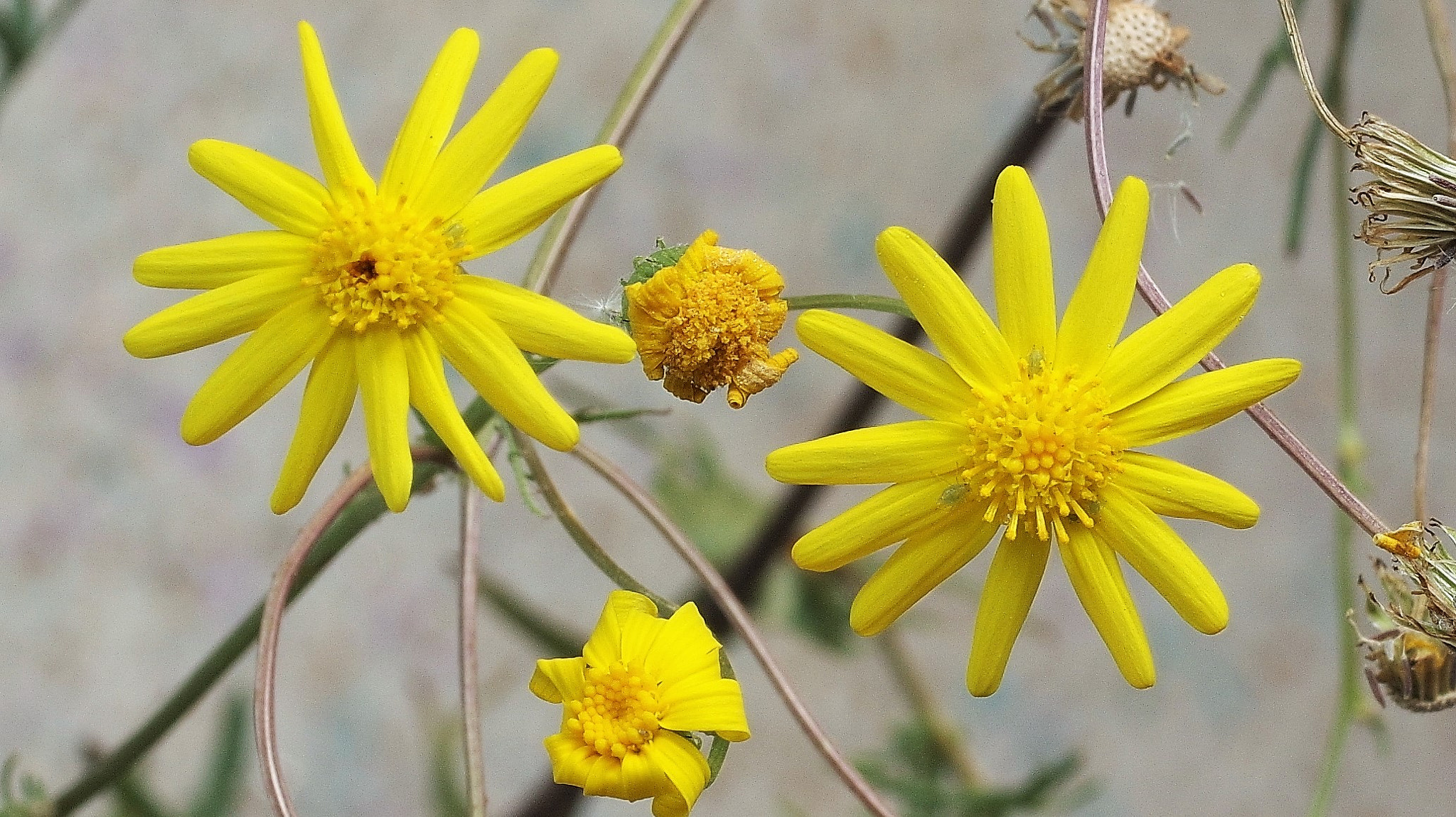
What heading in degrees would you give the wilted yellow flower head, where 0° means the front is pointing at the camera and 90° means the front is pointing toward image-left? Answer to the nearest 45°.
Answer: approximately 0°
